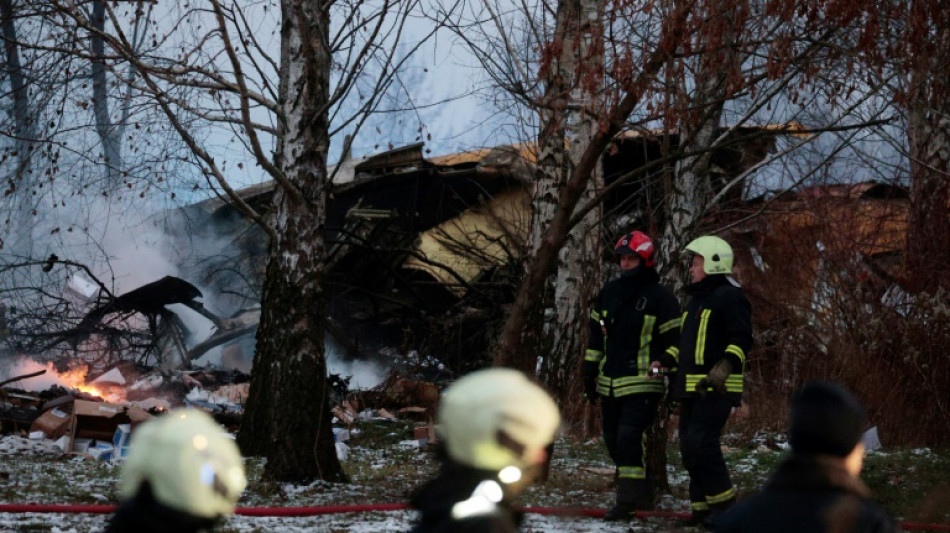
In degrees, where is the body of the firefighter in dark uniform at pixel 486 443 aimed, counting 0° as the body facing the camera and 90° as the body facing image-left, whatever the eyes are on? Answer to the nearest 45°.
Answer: approximately 225°

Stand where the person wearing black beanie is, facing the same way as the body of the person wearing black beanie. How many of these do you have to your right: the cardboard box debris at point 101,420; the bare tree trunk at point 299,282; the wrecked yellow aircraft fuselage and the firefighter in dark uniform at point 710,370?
0

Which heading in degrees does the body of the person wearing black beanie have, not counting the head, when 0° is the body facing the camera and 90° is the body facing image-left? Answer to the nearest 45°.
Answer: approximately 225°

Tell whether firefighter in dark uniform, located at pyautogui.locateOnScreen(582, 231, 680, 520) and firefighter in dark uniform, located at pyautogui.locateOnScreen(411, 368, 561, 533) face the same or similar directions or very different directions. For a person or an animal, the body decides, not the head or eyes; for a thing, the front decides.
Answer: very different directions

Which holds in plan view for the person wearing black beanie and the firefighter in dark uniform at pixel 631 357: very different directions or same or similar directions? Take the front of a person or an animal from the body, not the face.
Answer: very different directions

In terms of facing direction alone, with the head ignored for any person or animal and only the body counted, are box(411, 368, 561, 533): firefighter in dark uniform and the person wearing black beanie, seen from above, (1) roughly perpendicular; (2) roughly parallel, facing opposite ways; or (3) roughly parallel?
roughly parallel

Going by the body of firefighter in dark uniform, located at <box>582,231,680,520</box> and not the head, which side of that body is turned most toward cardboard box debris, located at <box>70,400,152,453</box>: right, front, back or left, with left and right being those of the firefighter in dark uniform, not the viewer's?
right

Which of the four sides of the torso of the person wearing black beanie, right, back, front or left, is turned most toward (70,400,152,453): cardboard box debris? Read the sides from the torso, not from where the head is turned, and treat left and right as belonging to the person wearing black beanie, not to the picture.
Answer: left

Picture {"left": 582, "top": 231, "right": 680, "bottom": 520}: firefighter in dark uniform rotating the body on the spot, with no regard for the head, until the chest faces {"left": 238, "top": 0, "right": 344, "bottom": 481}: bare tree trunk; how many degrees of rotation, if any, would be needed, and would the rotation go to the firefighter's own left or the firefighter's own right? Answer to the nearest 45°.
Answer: approximately 45° to the firefighter's own right

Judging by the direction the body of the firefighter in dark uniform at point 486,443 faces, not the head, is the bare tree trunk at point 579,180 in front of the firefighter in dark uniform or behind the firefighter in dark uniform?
in front

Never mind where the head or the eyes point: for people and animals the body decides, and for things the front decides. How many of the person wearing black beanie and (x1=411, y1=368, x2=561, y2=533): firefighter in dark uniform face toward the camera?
0

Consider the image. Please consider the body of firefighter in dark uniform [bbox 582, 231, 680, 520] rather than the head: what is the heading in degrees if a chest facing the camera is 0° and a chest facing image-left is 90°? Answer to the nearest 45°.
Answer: approximately 45°
